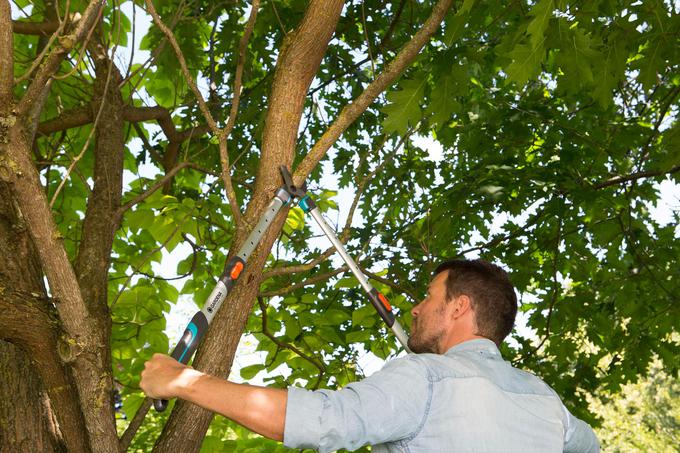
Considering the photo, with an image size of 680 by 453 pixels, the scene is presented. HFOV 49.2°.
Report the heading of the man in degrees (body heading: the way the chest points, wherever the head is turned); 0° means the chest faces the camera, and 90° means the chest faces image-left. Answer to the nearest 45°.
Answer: approximately 135°

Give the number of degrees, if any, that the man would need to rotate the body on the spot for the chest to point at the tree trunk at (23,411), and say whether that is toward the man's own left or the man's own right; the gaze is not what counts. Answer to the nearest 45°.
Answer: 0° — they already face it
